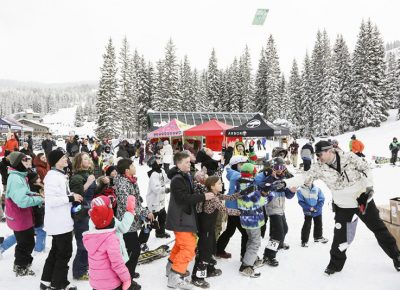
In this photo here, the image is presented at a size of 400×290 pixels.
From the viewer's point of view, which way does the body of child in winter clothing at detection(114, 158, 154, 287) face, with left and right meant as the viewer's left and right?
facing to the right of the viewer

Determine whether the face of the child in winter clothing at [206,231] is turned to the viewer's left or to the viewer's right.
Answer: to the viewer's right

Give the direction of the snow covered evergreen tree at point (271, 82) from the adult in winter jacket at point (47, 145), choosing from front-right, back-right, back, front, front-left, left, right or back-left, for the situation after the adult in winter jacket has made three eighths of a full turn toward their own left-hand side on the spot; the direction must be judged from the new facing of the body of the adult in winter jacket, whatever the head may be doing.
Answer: front

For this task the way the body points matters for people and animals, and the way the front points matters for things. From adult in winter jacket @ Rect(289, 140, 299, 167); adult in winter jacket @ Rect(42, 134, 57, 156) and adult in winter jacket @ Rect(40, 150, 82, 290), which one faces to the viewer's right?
adult in winter jacket @ Rect(40, 150, 82, 290)

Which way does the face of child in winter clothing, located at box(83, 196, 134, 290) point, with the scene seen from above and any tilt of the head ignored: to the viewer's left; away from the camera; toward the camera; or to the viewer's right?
away from the camera

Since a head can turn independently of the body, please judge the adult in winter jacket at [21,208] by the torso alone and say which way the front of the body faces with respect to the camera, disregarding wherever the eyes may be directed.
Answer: to the viewer's right

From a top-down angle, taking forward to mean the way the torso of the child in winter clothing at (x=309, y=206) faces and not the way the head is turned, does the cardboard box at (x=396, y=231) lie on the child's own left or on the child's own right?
on the child's own left

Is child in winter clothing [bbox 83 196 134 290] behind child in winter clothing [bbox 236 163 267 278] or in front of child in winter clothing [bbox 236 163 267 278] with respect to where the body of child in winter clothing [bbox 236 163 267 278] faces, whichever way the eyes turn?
behind

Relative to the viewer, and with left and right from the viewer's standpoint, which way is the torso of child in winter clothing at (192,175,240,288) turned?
facing to the right of the viewer

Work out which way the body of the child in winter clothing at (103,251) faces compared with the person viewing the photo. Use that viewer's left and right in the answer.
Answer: facing away from the viewer and to the right of the viewer

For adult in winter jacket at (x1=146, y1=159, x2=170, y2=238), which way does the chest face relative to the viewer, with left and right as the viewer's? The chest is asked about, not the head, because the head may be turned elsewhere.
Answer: facing to the right of the viewer

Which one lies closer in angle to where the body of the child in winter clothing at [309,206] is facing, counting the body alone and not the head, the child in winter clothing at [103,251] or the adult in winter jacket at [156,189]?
the child in winter clothing
